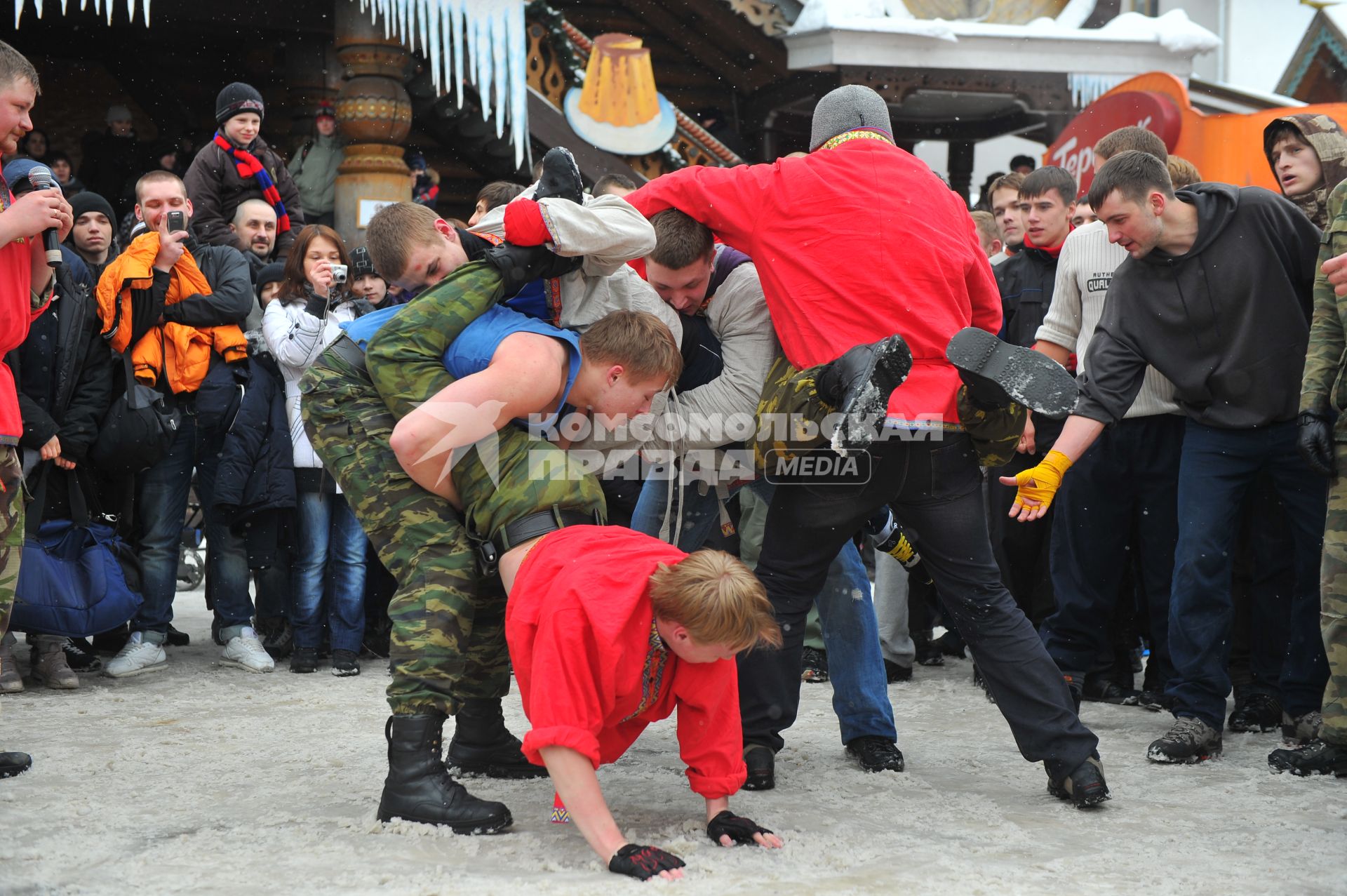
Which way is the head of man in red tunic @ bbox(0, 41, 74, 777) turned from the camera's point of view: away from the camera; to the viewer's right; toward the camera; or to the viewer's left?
to the viewer's right

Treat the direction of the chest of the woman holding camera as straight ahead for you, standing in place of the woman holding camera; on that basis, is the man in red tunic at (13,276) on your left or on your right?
on your right

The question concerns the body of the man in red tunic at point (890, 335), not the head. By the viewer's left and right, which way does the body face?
facing away from the viewer

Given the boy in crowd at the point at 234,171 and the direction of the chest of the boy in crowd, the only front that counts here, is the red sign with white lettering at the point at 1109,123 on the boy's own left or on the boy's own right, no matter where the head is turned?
on the boy's own left

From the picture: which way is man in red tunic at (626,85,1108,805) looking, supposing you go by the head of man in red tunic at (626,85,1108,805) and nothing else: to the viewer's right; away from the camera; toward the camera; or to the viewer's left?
away from the camera

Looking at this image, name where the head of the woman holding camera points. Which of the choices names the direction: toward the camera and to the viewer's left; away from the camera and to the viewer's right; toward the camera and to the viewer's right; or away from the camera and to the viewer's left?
toward the camera and to the viewer's right

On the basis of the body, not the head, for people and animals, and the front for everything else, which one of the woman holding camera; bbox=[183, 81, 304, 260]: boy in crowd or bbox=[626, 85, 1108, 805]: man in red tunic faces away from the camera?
the man in red tunic

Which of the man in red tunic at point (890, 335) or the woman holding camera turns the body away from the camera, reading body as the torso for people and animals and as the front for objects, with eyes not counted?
the man in red tunic

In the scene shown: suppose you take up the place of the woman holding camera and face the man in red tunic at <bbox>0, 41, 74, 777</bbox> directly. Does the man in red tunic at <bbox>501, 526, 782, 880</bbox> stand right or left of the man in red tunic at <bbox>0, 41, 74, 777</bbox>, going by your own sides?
left

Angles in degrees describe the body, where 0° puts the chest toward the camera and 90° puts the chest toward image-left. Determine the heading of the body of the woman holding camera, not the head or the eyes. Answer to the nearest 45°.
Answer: approximately 315°

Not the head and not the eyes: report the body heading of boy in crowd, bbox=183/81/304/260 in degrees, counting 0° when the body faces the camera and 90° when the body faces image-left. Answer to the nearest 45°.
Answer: approximately 315°

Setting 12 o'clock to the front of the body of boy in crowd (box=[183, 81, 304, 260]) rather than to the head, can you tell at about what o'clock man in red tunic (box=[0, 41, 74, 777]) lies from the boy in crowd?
The man in red tunic is roughly at 2 o'clock from the boy in crowd.

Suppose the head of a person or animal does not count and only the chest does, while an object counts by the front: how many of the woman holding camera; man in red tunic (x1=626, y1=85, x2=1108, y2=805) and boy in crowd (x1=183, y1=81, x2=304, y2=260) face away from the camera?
1
